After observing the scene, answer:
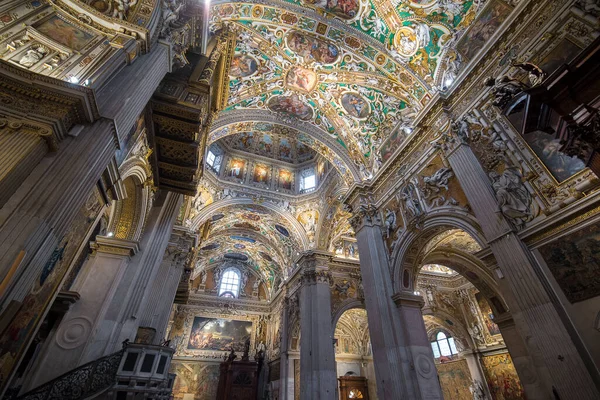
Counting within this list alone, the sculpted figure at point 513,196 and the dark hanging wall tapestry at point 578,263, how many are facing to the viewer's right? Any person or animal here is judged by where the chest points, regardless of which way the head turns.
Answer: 0

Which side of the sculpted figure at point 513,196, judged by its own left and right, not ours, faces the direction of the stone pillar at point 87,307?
front

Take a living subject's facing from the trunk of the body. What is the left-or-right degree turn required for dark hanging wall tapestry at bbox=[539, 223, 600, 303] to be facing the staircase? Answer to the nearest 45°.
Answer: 0° — it already faces it

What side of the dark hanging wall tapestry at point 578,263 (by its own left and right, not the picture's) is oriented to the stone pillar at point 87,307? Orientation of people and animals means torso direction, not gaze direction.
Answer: front

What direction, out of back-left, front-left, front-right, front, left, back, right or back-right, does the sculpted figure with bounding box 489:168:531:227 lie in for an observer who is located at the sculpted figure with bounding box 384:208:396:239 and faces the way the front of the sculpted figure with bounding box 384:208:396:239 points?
left

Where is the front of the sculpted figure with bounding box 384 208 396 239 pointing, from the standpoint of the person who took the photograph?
facing the viewer and to the left of the viewer
